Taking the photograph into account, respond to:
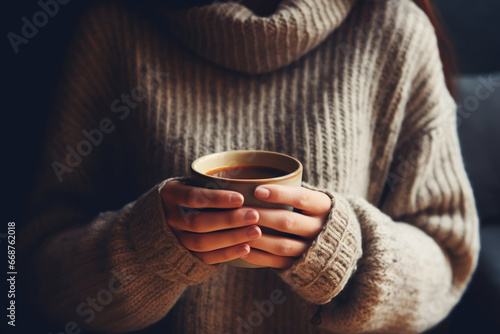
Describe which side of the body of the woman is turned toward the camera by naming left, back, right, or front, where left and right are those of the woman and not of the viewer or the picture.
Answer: front
